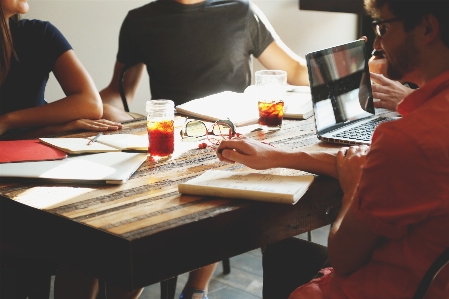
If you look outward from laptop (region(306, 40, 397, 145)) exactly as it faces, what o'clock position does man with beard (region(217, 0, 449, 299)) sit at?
The man with beard is roughly at 1 o'clock from the laptop.

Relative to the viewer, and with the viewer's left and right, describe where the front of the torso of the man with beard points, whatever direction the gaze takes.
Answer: facing to the left of the viewer

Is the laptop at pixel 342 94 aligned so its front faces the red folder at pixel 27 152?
no

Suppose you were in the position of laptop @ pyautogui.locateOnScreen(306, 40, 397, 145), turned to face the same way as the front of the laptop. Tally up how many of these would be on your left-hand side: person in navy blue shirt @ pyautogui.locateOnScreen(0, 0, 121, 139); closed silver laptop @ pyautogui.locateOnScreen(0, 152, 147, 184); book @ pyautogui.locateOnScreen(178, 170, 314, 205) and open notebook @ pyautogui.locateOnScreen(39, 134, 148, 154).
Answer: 0

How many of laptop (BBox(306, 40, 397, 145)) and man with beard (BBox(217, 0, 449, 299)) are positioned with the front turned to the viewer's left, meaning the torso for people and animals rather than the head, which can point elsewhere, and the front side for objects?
1

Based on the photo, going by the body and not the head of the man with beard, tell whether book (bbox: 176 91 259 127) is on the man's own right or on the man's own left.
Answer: on the man's own right

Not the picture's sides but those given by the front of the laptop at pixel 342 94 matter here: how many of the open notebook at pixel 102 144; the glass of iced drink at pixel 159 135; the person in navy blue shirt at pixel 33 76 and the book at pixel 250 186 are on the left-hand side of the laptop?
0

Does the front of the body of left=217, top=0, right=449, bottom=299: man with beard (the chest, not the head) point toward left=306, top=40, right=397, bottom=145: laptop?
yes

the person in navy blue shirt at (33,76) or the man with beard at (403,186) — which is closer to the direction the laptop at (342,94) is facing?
the man with beard

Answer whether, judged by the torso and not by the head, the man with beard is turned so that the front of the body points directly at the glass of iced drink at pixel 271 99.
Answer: yes

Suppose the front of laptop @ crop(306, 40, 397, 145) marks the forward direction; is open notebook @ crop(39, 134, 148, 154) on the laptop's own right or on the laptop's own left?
on the laptop's own right

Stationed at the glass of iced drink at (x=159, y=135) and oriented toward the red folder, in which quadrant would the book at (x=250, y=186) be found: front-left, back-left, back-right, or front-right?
back-left

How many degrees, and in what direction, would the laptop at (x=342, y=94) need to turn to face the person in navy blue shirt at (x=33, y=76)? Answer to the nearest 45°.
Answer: approximately 135° to its right

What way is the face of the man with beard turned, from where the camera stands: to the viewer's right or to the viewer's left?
to the viewer's left

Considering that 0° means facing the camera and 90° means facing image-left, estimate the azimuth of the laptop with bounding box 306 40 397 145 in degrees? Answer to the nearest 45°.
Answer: approximately 315°

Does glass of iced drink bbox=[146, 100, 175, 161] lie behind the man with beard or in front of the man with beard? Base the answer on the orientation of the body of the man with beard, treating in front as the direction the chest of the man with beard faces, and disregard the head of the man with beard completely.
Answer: in front
